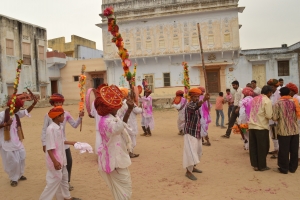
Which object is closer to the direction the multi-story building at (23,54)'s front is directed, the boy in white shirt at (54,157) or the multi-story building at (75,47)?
the boy in white shirt

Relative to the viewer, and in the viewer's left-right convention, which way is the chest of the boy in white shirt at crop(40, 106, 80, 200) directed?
facing to the right of the viewer

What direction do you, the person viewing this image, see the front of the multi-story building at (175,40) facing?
facing the viewer

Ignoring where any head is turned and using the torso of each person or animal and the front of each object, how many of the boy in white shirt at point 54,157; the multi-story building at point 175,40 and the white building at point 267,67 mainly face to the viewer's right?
1

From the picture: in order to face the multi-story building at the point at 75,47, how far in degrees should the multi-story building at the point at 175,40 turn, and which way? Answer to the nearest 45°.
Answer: approximately 135° to its right

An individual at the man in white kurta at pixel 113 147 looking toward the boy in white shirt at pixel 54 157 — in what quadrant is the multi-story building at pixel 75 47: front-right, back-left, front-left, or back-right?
front-right

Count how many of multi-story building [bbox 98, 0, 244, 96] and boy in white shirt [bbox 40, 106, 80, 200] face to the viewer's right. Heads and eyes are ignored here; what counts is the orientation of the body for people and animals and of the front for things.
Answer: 1

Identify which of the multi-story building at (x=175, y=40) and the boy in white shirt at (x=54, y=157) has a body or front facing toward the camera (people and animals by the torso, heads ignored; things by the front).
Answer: the multi-story building

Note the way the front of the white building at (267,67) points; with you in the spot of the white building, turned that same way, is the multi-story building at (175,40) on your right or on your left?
on your right

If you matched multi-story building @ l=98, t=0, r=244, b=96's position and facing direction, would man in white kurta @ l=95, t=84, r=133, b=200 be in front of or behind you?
in front

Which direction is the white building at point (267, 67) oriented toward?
toward the camera

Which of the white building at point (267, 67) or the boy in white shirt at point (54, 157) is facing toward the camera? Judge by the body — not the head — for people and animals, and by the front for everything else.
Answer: the white building

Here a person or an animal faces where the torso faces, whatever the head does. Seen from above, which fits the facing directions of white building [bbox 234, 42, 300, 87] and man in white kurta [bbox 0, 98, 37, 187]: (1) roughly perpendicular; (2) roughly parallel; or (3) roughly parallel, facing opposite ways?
roughly perpendicular

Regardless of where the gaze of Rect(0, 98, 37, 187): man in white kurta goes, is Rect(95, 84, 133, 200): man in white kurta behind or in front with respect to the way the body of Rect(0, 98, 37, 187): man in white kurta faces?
in front

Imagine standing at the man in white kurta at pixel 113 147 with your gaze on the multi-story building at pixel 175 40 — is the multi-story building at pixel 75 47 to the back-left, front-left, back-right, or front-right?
front-left
